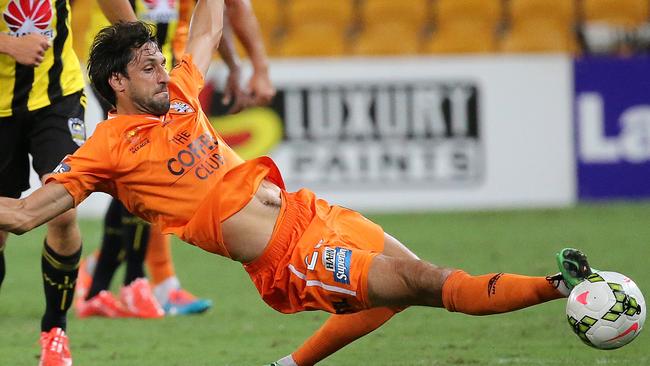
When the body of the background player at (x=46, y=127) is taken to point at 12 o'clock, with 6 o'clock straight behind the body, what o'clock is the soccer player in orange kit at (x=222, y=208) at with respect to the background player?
The soccer player in orange kit is roughly at 11 o'clock from the background player.

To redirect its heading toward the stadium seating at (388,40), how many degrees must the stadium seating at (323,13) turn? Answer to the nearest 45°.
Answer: approximately 45° to its left

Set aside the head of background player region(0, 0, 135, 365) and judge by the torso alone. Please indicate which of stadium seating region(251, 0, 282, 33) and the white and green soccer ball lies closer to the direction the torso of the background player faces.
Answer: the white and green soccer ball

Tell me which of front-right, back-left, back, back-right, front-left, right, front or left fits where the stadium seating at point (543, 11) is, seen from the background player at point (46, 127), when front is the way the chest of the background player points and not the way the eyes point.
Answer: back-left

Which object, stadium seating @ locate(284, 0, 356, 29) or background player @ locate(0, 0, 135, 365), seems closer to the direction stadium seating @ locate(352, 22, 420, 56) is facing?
the background player

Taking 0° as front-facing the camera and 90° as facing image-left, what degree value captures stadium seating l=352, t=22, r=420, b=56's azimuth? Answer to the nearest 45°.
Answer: approximately 0°

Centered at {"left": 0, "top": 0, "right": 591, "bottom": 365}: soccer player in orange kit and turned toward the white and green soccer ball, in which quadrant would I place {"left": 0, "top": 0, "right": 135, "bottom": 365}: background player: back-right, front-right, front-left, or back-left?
back-left

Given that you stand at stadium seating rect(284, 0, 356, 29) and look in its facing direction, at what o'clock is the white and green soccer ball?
The white and green soccer ball is roughly at 12 o'clock from the stadium seating.

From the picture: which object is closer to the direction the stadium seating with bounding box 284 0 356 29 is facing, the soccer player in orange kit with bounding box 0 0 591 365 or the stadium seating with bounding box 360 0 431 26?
the soccer player in orange kit

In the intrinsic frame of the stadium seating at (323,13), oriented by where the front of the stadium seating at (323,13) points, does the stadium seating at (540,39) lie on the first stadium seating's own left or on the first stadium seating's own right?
on the first stadium seating's own left

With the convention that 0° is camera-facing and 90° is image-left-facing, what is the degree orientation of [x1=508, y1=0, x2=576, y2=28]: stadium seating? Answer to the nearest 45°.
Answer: approximately 0°
